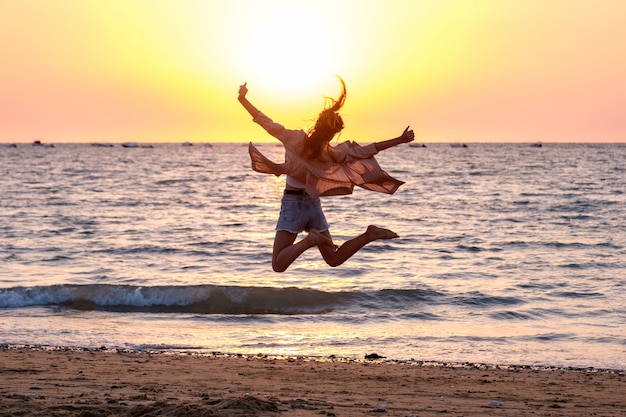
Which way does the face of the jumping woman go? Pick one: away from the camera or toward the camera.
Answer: away from the camera

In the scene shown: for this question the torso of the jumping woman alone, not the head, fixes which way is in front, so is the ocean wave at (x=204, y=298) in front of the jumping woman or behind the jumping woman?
in front

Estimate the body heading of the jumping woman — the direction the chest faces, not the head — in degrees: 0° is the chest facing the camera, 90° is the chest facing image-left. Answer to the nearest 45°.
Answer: approximately 135°
